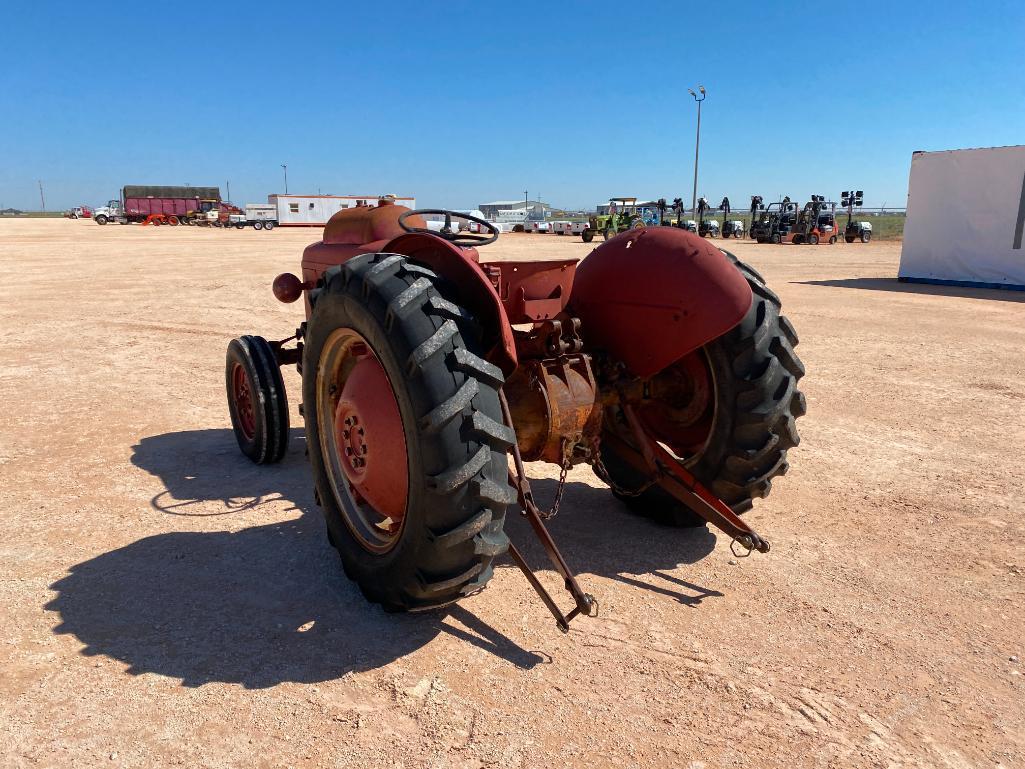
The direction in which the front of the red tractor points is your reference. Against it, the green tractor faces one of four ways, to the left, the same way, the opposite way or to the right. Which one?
to the left

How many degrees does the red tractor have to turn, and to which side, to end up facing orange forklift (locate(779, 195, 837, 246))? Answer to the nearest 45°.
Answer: approximately 90° to its right

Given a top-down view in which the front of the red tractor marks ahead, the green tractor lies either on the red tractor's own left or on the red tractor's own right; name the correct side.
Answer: on the red tractor's own right

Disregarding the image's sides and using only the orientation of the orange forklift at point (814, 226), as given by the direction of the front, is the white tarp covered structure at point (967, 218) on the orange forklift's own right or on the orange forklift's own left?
on the orange forklift's own left

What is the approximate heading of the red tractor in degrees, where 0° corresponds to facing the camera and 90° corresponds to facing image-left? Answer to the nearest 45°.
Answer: approximately 135°

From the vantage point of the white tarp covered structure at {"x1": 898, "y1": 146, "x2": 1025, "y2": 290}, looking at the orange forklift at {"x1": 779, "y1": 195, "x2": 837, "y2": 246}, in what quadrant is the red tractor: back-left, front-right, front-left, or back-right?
back-left

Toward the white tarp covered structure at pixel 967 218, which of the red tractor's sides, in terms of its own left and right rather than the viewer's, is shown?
right

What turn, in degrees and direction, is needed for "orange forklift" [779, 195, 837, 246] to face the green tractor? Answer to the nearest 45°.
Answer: approximately 45° to its right

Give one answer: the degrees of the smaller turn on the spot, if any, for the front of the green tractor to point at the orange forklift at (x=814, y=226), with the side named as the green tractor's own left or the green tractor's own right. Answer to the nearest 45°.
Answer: approximately 135° to the green tractor's own left

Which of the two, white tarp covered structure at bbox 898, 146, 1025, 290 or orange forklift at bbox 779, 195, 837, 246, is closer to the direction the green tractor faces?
the white tarp covered structure

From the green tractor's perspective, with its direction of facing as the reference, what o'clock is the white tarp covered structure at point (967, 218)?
The white tarp covered structure is roughly at 10 o'clock from the green tractor.
